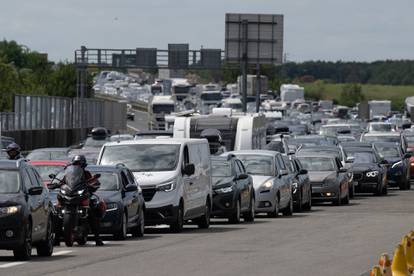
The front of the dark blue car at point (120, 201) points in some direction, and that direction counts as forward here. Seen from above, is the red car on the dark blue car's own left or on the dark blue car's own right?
on the dark blue car's own right

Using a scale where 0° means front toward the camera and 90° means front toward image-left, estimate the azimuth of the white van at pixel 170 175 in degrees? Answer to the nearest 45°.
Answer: approximately 45°
